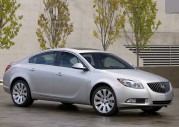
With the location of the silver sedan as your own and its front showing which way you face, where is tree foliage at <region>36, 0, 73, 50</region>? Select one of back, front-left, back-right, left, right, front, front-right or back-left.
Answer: back-left

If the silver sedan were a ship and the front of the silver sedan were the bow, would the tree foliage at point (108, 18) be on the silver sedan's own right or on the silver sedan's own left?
on the silver sedan's own left

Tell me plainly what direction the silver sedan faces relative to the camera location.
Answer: facing the viewer and to the right of the viewer

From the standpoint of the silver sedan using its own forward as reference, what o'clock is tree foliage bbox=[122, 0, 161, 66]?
The tree foliage is roughly at 8 o'clock from the silver sedan.
